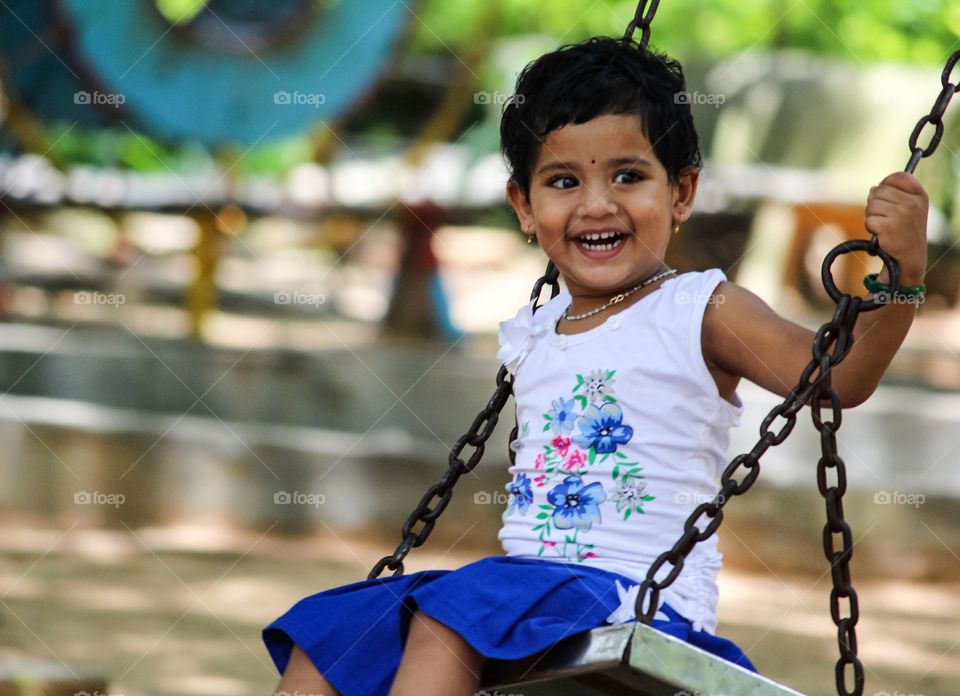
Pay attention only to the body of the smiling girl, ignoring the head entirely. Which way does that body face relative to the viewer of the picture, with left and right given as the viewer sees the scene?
facing the viewer and to the left of the viewer
